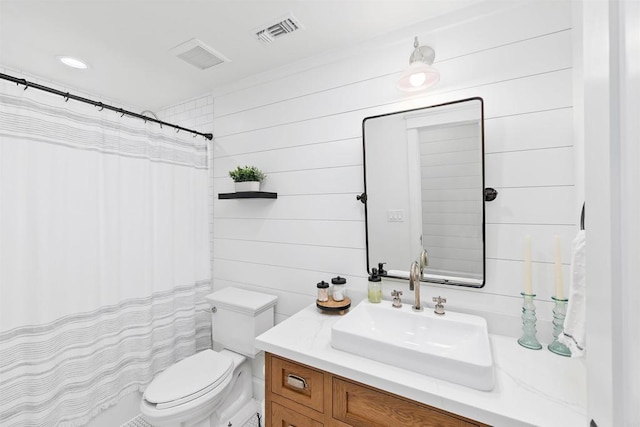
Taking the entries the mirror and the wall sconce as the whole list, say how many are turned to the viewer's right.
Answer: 0

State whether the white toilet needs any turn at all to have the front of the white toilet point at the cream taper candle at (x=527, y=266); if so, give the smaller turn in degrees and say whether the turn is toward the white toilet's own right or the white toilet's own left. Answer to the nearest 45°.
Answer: approximately 90° to the white toilet's own left

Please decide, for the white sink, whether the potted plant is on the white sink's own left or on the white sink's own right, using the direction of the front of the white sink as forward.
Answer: on the white sink's own right

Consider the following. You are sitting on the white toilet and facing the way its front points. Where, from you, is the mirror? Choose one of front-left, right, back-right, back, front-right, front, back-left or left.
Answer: left

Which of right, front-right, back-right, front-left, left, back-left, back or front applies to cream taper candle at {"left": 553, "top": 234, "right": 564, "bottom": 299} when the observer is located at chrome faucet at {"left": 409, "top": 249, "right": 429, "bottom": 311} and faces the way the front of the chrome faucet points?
back-left

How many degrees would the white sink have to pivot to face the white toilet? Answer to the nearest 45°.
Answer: approximately 45° to its right

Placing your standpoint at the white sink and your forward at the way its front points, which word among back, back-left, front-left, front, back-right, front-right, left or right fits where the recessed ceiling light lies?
front-right

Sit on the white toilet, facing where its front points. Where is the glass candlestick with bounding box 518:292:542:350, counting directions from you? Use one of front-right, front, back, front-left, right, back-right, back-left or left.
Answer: left

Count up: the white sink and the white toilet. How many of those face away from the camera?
0

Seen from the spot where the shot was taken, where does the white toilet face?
facing the viewer and to the left of the viewer

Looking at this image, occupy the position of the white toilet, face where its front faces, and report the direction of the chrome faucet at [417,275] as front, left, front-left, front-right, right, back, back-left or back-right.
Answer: left
